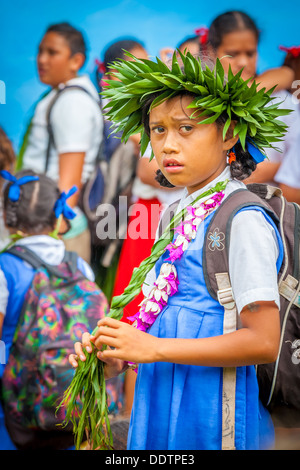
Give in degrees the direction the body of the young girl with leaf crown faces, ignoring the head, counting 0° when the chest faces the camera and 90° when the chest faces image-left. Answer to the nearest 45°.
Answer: approximately 45°

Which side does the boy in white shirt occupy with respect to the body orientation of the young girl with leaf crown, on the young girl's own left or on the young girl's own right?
on the young girl's own right

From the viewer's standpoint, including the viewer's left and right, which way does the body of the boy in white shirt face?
facing to the left of the viewer

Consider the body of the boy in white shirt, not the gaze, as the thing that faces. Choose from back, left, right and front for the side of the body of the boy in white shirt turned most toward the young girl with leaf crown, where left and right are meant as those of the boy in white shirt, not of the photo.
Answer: left

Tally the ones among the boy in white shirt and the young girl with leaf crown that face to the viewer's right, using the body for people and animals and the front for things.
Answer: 0

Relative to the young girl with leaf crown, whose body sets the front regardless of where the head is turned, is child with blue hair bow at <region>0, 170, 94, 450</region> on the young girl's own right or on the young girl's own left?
on the young girl's own right
